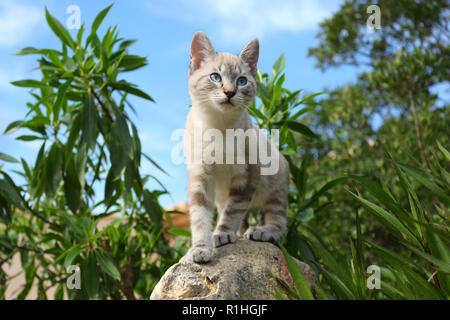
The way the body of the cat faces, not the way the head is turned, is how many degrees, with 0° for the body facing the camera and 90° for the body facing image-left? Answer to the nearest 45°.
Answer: approximately 45°
